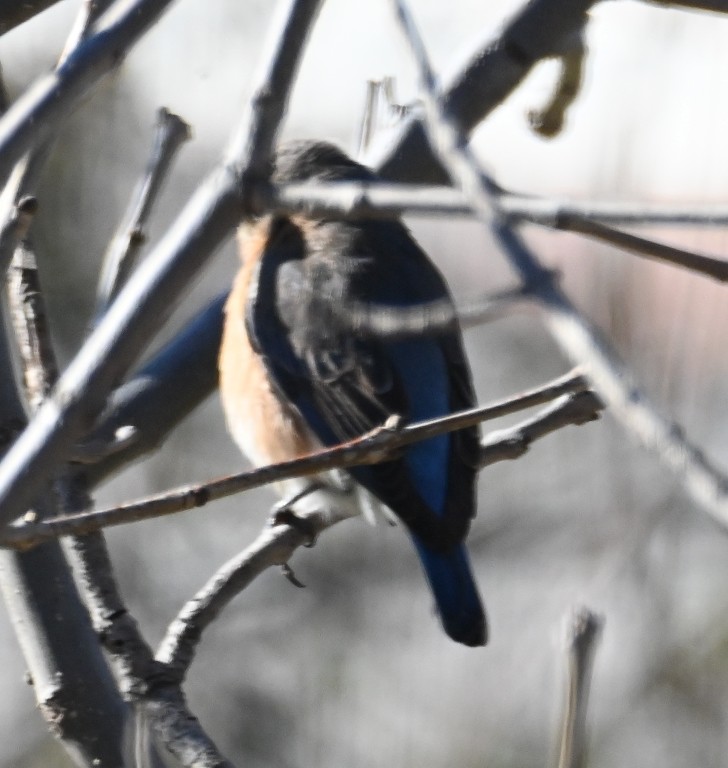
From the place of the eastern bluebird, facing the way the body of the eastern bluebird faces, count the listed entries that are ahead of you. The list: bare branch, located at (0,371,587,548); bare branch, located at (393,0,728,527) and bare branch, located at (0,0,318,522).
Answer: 0

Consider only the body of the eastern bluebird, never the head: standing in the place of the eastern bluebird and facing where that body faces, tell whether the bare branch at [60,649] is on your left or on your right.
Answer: on your left

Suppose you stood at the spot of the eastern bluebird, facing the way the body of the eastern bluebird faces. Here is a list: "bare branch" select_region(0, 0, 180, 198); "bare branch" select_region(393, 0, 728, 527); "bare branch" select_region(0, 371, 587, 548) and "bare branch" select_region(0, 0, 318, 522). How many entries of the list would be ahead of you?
0

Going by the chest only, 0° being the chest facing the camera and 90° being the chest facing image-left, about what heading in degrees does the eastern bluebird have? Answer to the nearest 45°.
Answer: approximately 135°

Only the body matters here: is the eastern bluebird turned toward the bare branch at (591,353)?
no
